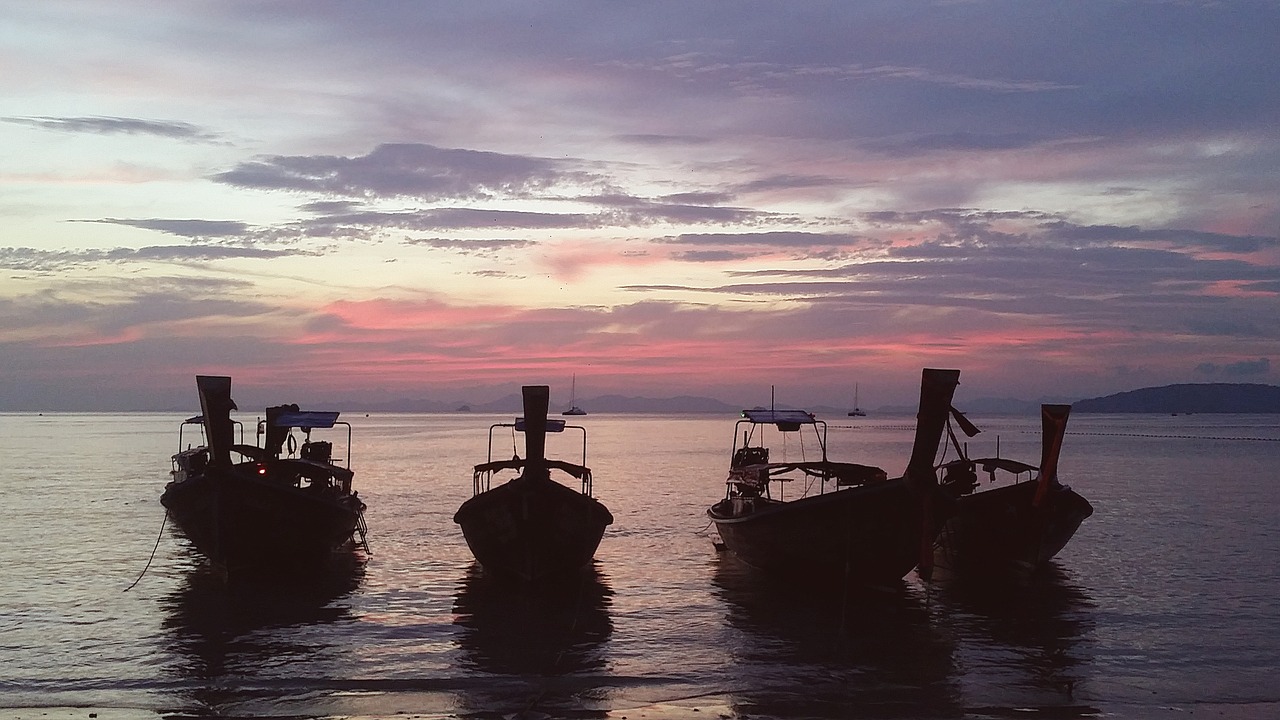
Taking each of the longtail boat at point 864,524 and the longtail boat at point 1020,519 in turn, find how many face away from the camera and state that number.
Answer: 0

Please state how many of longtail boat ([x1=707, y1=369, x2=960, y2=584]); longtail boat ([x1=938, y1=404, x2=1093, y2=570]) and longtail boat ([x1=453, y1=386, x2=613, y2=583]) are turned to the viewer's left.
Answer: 0

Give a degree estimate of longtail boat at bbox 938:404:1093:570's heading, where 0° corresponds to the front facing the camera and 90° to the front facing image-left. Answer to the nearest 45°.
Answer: approximately 315°

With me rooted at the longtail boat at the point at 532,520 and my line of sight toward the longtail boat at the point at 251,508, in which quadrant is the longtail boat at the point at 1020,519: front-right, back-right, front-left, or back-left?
back-right

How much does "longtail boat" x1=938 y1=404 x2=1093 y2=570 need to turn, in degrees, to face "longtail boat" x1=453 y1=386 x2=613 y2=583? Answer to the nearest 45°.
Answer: approximately 90° to its right

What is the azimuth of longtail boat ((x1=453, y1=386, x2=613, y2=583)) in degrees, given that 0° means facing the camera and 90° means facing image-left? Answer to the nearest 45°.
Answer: approximately 0°

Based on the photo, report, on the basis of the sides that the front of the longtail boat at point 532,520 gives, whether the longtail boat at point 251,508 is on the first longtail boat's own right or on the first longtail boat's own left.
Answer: on the first longtail boat's own right

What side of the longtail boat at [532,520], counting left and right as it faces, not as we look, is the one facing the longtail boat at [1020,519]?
left

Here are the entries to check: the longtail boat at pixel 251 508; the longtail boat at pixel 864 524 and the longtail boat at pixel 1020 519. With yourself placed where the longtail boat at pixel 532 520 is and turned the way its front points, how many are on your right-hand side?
1

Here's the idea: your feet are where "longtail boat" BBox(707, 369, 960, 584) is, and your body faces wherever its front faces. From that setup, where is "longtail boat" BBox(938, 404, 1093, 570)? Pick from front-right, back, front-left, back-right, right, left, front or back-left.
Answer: left

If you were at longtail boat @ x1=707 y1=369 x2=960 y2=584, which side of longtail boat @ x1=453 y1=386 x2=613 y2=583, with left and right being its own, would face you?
left

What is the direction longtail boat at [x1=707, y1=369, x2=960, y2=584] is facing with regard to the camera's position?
facing the viewer and to the right of the viewer
